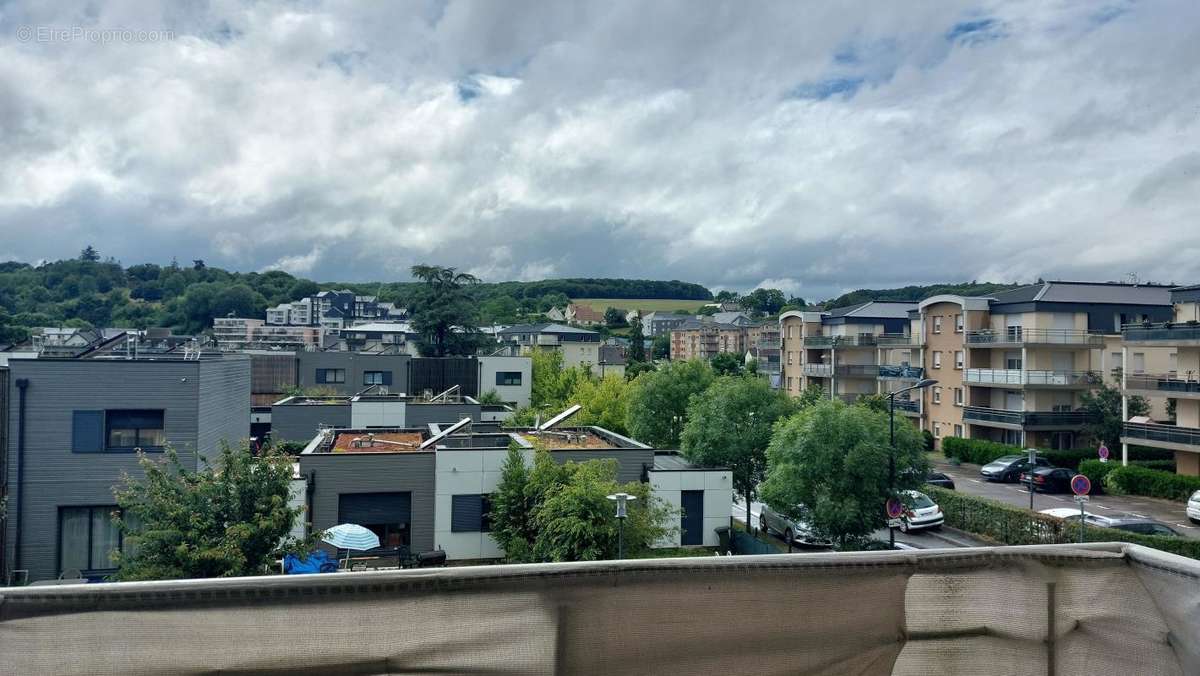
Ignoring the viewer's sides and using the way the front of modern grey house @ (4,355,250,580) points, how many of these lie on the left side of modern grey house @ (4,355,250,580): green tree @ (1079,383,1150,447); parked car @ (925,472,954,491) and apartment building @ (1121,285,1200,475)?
3

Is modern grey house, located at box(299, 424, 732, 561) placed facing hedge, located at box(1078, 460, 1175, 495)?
no

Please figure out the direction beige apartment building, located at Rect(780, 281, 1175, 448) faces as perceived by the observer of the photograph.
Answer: facing the viewer and to the left of the viewer

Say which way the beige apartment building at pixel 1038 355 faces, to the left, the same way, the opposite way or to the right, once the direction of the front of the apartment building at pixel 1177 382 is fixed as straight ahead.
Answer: the same way

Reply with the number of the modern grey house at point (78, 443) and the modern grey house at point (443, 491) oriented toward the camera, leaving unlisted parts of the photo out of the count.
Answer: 2

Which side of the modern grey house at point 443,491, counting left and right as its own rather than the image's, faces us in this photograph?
front

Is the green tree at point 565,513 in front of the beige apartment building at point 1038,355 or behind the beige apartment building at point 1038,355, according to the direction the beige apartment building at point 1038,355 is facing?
in front

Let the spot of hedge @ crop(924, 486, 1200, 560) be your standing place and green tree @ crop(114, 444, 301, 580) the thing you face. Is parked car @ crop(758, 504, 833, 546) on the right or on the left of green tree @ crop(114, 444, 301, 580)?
right

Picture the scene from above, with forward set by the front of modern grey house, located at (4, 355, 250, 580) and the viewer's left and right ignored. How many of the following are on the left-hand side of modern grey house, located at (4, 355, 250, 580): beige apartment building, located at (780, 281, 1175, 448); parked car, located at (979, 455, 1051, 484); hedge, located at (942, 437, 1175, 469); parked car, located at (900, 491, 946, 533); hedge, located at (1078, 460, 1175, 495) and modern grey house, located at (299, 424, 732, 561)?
6

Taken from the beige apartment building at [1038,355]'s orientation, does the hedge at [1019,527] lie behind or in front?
in front

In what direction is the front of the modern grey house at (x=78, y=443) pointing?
toward the camera

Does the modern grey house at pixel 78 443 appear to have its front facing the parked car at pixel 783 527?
no

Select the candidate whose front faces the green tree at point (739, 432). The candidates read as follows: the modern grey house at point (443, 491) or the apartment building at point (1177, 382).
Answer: the apartment building

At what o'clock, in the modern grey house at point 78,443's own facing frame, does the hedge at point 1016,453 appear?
The hedge is roughly at 9 o'clock from the modern grey house.

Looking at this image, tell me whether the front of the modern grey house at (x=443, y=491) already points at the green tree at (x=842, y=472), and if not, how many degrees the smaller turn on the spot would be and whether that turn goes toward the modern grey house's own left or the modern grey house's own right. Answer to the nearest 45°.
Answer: approximately 90° to the modern grey house's own left

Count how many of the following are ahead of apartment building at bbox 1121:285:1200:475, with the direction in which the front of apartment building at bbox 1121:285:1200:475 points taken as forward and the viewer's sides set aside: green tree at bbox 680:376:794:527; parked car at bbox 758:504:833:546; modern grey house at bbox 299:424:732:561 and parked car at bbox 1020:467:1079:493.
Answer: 4

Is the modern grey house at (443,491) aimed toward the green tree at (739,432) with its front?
no

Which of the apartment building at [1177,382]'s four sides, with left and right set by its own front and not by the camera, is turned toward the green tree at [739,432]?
front
